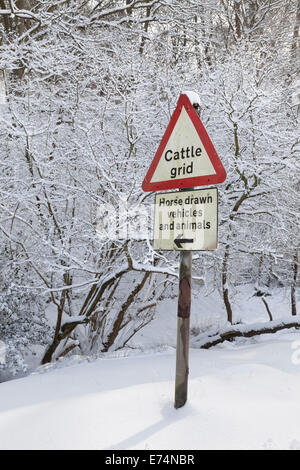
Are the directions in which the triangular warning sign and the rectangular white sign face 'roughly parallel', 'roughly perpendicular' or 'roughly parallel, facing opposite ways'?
roughly parallel

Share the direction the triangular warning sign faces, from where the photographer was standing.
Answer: facing the viewer and to the left of the viewer

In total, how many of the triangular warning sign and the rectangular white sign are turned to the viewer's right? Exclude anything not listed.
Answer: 0
